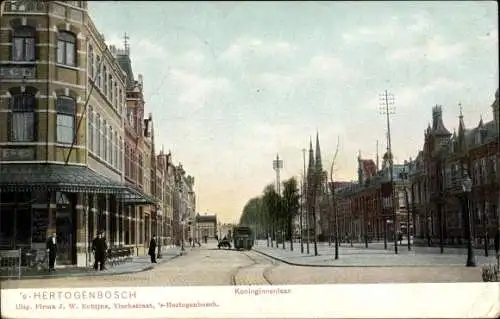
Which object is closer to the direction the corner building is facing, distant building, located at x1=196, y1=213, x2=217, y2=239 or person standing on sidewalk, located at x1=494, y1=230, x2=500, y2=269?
the person standing on sidewalk

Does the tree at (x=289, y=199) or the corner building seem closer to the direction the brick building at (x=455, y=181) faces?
the corner building

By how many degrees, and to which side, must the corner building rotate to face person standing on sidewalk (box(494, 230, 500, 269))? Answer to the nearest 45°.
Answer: approximately 45° to its left

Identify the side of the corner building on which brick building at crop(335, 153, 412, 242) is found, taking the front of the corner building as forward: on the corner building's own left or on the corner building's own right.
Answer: on the corner building's own left

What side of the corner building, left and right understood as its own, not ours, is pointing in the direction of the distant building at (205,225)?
left

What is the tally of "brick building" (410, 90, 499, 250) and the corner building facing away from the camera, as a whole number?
0

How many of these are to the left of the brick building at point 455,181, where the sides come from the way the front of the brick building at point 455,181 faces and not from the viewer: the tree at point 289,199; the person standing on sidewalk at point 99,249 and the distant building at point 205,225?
0

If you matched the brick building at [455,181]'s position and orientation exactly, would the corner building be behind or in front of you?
in front

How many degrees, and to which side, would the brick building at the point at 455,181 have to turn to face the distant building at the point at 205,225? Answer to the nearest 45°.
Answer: approximately 45° to its right

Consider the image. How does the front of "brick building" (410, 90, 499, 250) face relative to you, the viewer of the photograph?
facing the viewer and to the left of the viewer

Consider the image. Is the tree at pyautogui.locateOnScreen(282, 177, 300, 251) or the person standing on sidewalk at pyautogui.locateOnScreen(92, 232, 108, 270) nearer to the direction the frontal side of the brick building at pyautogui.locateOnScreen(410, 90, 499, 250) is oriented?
the person standing on sidewalk

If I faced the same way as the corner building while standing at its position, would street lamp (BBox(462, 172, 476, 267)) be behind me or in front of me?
in front

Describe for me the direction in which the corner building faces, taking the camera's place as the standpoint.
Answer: facing the viewer and to the right of the viewer

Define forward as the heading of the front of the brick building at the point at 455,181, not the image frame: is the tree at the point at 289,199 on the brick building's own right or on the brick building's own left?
on the brick building's own right

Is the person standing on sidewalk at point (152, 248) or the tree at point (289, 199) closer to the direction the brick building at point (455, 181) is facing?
the person standing on sidewalk
